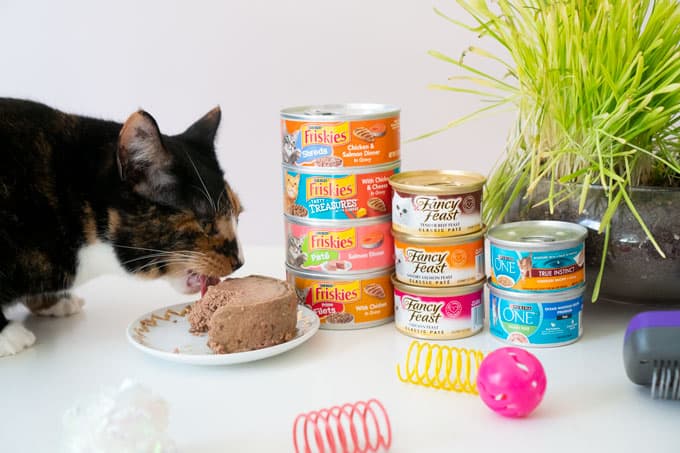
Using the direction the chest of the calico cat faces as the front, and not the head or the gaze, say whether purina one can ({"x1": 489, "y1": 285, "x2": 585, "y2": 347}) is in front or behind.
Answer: in front

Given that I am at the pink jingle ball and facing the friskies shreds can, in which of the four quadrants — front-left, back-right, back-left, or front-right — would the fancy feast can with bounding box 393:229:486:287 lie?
front-right

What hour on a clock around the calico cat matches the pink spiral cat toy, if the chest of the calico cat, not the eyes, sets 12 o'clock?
The pink spiral cat toy is roughly at 2 o'clock from the calico cat.

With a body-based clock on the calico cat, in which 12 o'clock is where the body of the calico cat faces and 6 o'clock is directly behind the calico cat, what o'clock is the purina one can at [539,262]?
The purina one can is roughly at 1 o'clock from the calico cat.

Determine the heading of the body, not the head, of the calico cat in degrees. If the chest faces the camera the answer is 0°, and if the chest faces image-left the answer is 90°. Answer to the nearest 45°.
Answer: approximately 270°

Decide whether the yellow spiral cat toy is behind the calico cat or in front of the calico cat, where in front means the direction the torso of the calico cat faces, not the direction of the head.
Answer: in front

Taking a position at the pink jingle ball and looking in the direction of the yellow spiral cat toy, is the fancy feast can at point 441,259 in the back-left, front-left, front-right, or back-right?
front-right

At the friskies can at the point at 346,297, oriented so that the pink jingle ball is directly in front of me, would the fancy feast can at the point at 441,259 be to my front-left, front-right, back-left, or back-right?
front-left

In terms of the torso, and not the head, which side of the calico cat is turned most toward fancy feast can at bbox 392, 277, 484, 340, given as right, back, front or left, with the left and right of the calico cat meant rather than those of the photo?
front
